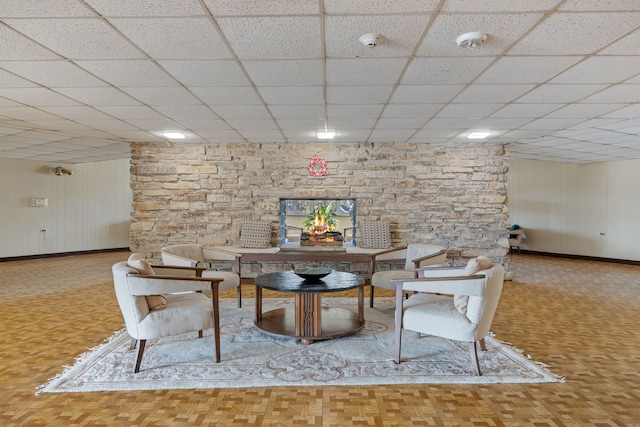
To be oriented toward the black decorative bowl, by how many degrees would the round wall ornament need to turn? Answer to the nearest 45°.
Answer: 0° — it already faces it

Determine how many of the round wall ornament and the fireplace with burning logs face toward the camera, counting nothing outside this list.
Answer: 2

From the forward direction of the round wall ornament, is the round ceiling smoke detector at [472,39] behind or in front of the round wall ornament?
in front

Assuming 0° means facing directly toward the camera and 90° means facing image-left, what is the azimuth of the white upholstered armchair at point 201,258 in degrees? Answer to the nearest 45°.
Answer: approximately 315°

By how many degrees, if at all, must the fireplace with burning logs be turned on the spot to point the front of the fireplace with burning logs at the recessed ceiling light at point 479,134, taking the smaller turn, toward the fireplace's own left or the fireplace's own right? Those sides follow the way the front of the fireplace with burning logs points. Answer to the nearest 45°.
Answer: approximately 45° to the fireplace's own left

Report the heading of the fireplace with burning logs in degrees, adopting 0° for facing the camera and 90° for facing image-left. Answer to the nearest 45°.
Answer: approximately 0°

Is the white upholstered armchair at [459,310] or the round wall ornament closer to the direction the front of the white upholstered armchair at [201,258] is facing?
the white upholstered armchair
